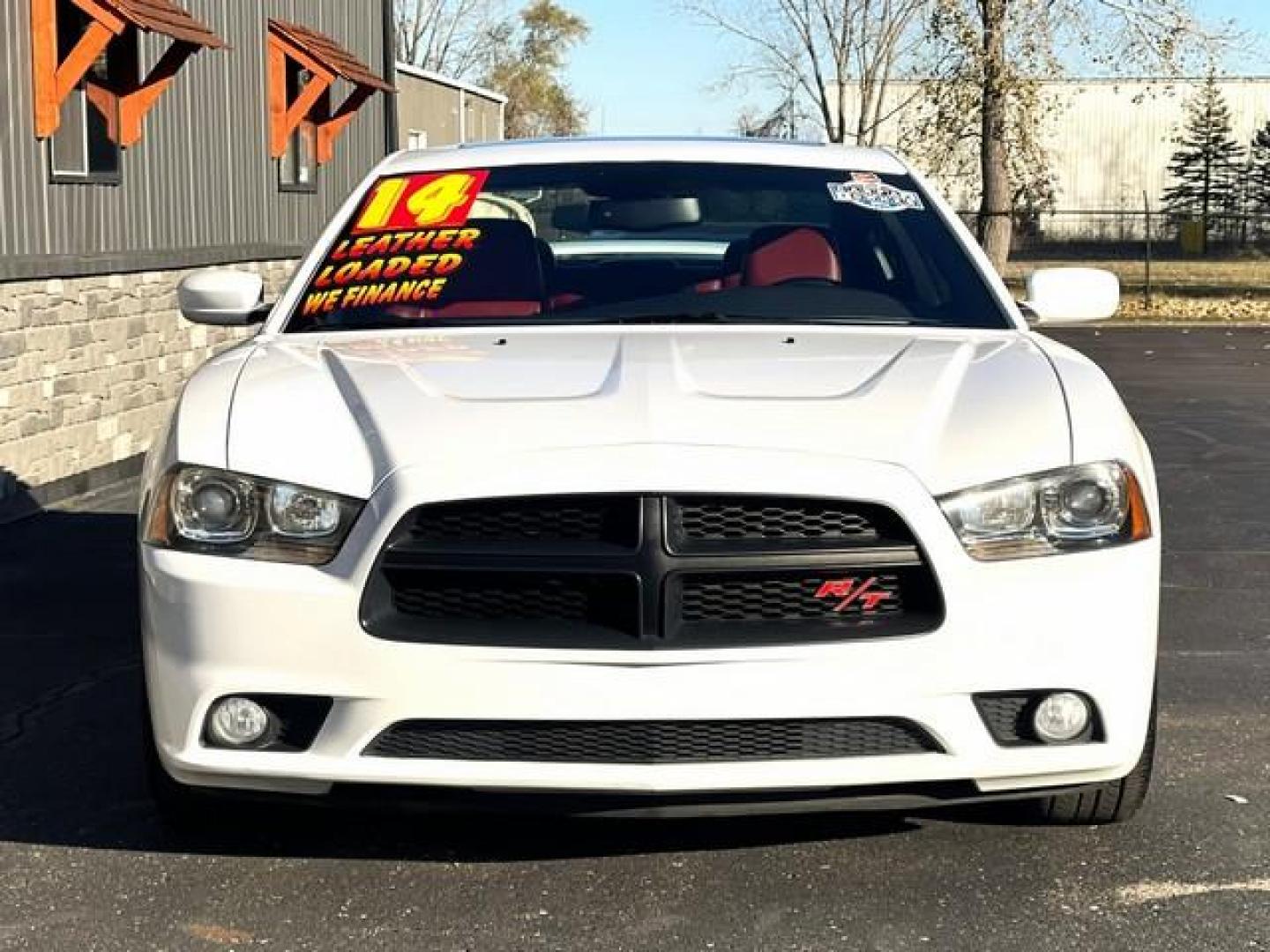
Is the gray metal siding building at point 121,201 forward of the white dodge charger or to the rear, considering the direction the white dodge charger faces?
to the rear

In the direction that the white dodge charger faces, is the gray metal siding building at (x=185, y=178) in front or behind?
behind

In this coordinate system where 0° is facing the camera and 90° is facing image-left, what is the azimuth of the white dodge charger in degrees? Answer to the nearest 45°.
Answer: approximately 0°
